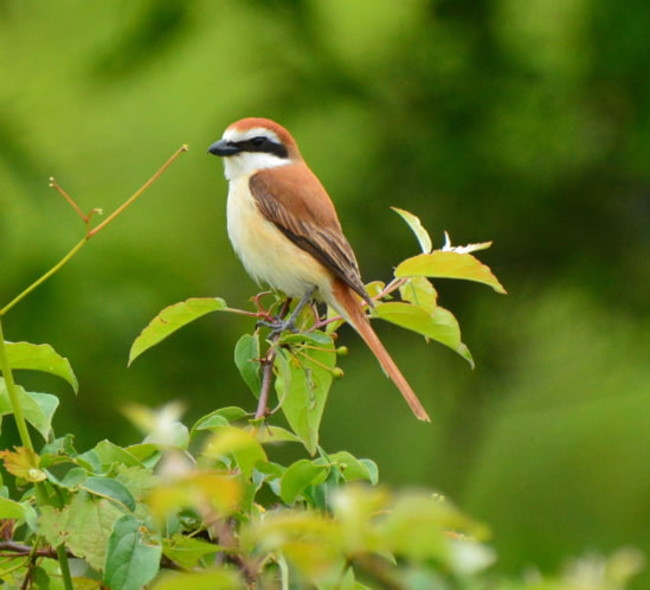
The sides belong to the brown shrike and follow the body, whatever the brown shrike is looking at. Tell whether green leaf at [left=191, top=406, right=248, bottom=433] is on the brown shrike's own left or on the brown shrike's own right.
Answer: on the brown shrike's own left

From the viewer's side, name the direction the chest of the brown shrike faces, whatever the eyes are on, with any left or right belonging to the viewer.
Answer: facing to the left of the viewer
